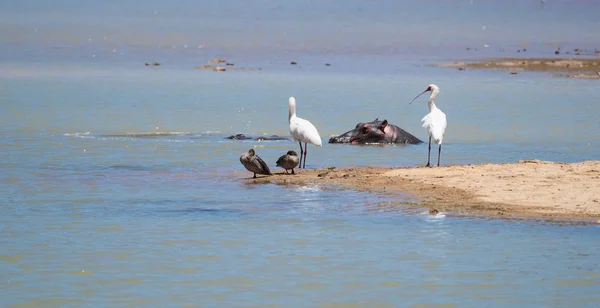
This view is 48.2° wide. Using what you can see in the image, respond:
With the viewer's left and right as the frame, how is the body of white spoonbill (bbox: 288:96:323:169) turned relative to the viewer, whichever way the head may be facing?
facing to the left of the viewer

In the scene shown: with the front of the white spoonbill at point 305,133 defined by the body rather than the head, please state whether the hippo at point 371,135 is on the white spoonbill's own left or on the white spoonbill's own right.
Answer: on the white spoonbill's own right
